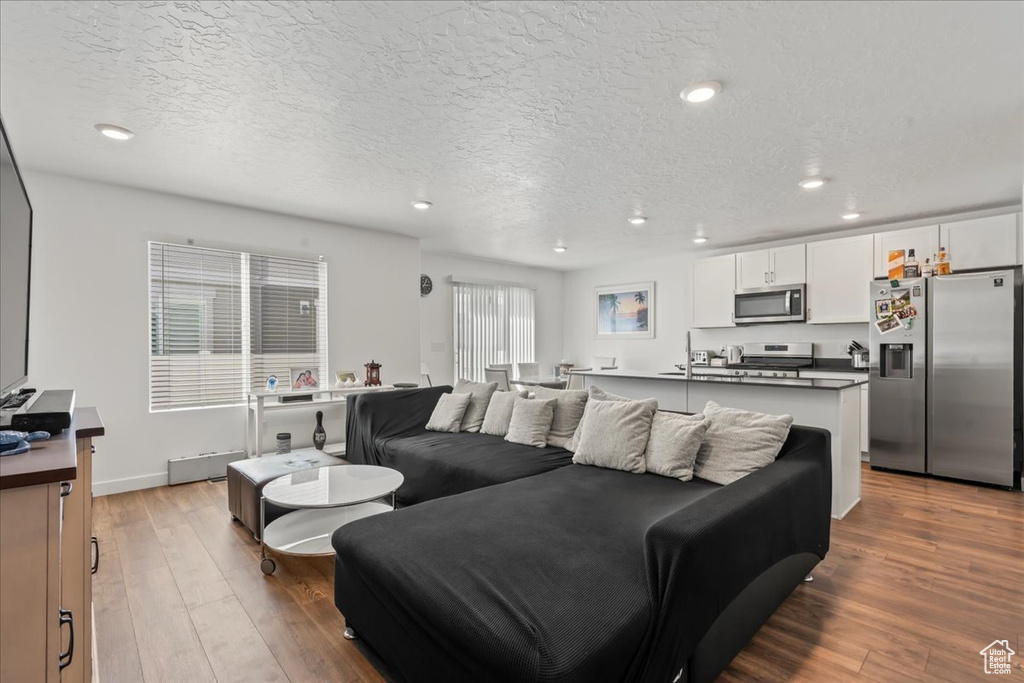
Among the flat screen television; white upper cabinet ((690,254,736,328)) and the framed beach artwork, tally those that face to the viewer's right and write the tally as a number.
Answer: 1

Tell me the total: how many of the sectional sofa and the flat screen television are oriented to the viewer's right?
1

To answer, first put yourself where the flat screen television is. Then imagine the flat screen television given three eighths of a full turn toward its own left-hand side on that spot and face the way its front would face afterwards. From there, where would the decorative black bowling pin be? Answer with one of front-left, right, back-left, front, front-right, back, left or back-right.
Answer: right

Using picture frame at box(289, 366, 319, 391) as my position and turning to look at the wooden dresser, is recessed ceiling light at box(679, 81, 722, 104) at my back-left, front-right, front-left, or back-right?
front-left

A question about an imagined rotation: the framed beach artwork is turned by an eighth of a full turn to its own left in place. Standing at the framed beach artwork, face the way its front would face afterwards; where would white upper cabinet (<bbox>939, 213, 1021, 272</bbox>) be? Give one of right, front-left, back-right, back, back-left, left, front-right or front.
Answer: front-left

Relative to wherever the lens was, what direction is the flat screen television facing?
facing to the right of the viewer

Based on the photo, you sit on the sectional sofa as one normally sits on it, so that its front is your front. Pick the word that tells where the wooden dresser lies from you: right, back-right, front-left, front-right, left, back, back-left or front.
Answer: front

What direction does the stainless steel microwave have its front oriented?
toward the camera

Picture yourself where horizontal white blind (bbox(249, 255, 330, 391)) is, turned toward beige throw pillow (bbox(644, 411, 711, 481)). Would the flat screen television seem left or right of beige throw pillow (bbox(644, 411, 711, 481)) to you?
right

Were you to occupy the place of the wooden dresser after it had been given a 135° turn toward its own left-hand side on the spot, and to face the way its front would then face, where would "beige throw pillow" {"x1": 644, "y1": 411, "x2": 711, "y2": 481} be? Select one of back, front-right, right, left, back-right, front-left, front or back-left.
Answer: back-right

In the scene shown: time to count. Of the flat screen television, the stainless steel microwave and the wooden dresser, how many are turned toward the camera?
1

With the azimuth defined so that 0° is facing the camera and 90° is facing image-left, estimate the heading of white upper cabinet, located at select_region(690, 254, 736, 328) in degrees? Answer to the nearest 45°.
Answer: approximately 45°

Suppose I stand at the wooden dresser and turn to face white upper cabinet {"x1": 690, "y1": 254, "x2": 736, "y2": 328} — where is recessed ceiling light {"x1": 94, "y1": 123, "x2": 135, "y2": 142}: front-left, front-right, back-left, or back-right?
front-left

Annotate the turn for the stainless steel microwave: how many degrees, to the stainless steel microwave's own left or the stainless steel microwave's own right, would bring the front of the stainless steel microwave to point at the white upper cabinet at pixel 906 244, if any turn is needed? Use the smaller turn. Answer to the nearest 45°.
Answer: approximately 90° to the stainless steel microwave's own left

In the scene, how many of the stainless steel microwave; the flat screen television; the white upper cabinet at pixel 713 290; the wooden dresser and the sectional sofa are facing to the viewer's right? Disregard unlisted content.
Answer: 2

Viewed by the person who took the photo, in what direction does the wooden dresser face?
facing to the right of the viewer

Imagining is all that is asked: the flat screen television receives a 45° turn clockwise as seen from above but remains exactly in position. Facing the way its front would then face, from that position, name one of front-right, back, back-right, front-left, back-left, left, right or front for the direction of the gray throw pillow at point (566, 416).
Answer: front-left
